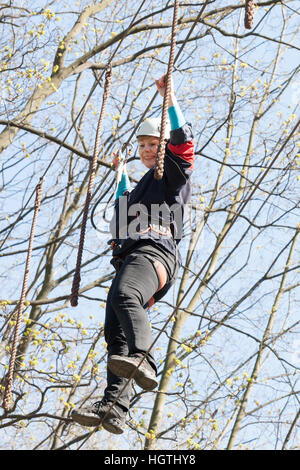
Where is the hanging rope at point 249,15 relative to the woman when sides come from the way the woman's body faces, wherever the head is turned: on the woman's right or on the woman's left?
on the woman's left

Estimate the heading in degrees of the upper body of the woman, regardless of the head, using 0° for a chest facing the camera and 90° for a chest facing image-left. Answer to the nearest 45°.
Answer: approximately 45°
